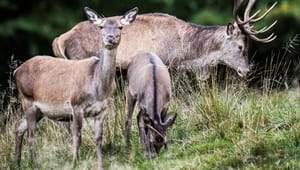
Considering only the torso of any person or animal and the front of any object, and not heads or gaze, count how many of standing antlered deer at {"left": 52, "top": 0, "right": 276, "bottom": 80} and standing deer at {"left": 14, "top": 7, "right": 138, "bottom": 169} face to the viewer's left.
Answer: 0

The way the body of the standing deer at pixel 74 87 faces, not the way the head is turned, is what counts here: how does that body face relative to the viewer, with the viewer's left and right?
facing the viewer and to the right of the viewer

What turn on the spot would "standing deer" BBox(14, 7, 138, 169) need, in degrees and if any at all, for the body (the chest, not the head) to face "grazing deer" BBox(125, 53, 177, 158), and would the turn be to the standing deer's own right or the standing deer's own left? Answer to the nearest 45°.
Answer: approximately 45° to the standing deer's own left

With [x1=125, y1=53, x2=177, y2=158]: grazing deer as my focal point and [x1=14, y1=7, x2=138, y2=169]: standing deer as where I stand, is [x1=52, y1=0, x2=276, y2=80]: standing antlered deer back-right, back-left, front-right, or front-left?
front-left

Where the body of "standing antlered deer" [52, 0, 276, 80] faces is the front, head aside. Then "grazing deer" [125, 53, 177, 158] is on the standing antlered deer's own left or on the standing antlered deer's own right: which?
on the standing antlered deer's own right

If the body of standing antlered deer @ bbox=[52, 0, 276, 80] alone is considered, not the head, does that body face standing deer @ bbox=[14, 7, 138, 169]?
no

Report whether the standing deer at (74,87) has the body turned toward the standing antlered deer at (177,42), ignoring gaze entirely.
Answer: no

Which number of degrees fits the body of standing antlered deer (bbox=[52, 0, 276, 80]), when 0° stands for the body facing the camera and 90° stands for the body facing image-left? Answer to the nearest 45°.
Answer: approximately 270°
